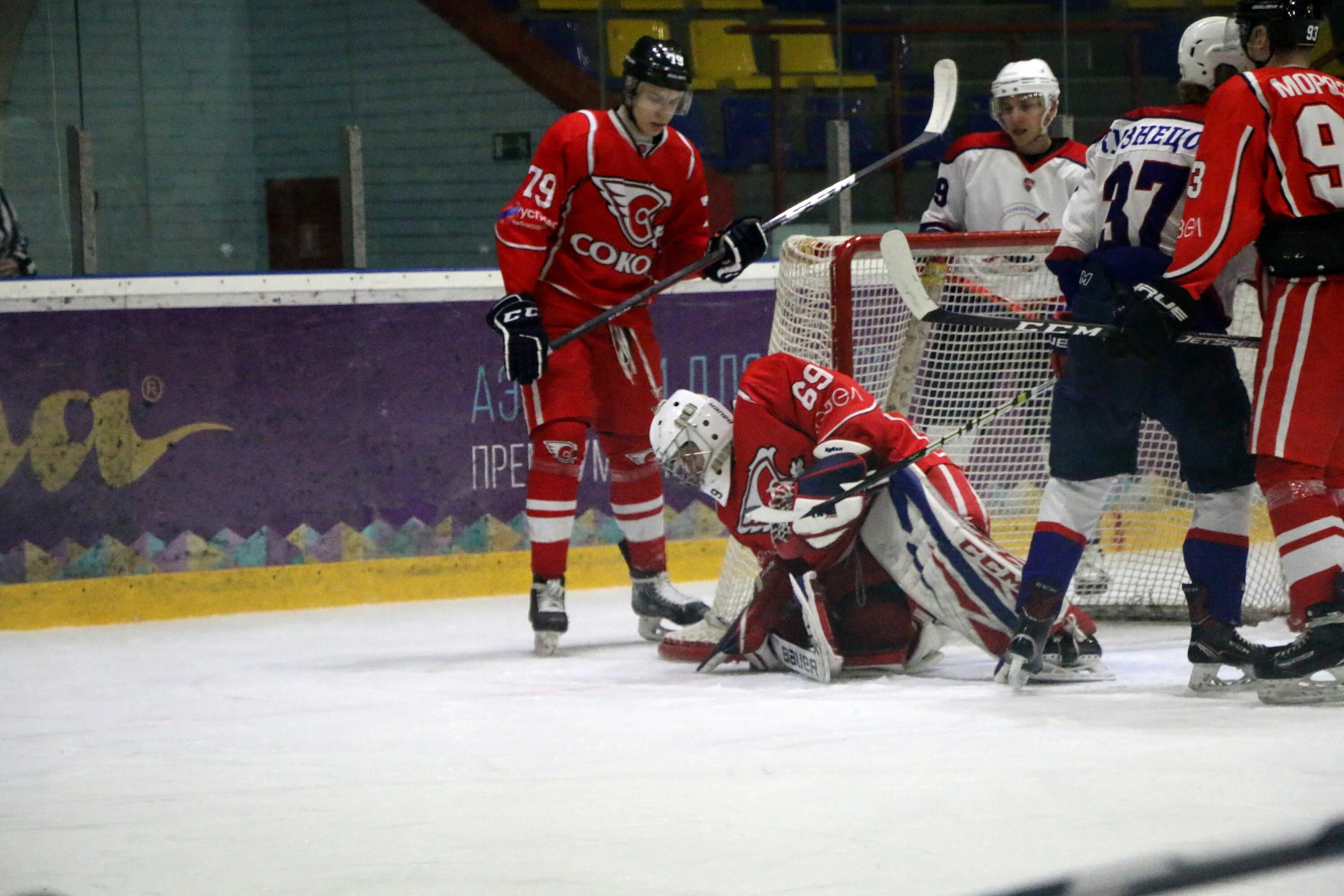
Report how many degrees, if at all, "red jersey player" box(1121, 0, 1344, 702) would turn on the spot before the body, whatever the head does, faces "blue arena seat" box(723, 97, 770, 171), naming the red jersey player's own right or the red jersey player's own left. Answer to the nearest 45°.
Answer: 0° — they already face it

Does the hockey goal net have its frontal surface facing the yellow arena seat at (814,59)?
no

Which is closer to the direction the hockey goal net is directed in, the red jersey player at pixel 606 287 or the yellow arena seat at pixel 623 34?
the red jersey player

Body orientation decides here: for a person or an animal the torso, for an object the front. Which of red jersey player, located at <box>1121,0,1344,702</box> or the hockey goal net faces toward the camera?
the hockey goal net

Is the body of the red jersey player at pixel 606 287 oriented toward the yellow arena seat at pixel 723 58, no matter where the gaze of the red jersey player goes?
no

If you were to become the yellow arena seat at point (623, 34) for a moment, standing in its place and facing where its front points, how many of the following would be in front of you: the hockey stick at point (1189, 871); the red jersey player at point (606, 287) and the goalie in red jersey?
3

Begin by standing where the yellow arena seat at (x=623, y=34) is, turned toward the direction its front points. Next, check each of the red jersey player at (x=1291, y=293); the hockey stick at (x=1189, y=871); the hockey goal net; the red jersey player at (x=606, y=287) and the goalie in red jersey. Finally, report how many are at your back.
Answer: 0

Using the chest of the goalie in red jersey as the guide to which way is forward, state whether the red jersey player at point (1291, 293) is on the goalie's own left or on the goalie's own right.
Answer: on the goalie's own left

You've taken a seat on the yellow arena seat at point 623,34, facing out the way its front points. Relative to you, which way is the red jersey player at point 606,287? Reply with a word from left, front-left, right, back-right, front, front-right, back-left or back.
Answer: front

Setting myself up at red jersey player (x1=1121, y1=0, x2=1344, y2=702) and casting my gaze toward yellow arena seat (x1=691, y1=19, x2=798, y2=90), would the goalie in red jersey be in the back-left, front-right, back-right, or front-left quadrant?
front-left

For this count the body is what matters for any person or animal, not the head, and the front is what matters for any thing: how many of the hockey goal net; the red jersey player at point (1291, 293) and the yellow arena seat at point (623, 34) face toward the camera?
2

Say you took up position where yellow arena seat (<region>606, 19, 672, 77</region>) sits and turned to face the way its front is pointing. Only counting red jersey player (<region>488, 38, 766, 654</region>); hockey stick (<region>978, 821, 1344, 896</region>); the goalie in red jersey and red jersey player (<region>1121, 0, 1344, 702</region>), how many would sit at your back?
0

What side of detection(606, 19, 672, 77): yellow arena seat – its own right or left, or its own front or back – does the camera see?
front

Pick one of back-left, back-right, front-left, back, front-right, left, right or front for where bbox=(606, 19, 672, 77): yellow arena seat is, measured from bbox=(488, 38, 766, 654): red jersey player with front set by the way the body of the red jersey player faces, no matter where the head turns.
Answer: back-left

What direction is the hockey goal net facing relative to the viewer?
toward the camera

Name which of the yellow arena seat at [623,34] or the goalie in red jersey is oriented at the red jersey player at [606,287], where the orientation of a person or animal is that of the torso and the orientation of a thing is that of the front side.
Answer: the yellow arena seat

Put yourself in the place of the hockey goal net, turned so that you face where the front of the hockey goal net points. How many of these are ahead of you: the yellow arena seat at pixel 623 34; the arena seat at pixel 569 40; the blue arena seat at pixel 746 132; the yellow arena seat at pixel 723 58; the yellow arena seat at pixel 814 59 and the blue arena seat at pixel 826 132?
0

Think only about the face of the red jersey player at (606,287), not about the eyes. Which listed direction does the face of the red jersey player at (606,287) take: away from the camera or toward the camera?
toward the camera
